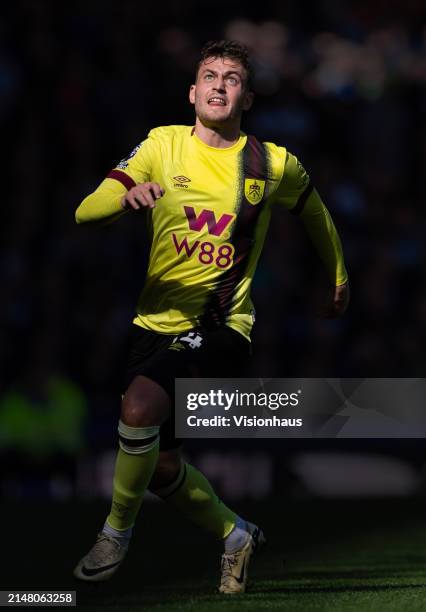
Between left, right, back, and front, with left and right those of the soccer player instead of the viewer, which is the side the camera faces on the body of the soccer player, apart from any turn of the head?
front
